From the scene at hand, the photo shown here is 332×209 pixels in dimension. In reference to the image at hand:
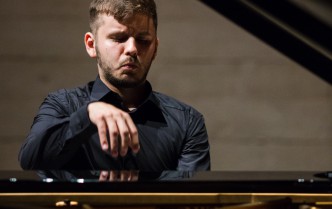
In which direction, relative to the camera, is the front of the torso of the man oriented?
toward the camera
